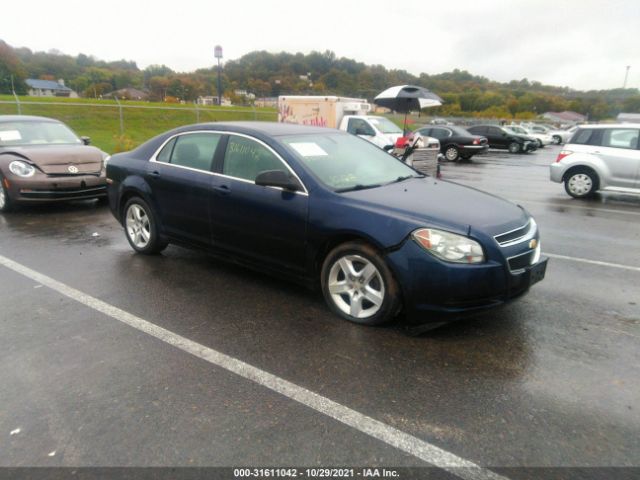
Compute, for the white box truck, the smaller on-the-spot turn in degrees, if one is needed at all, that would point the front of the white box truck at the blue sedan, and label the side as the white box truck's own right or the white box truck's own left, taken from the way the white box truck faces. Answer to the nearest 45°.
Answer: approximately 45° to the white box truck's own right

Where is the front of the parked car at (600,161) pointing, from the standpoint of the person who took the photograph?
facing to the right of the viewer

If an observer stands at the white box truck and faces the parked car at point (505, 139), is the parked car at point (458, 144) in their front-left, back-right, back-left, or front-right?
front-right

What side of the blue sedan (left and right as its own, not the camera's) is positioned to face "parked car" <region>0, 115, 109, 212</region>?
back

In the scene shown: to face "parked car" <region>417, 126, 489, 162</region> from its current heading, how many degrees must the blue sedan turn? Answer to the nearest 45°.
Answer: approximately 135° to its left

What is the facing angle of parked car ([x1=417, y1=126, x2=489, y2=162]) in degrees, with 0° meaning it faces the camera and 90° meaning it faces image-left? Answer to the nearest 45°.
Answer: approximately 135°

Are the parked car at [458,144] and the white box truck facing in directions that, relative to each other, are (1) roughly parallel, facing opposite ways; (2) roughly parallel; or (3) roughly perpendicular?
roughly parallel, facing opposite ways

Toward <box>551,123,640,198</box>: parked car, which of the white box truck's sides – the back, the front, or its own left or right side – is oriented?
front

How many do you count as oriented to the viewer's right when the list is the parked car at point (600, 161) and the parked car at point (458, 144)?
1

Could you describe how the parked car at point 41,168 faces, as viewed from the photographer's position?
facing the viewer and to the right of the viewer

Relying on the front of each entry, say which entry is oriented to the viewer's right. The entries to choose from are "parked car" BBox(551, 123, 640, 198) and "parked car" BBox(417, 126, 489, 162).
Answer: "parked car" BBox(551, 123, 640, 198)
